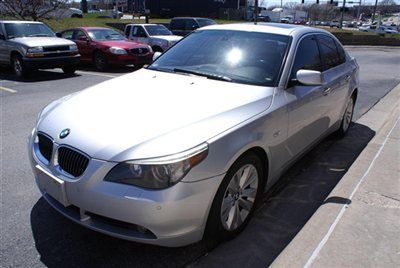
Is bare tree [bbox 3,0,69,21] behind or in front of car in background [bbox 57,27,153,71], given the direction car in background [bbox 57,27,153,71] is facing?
behind

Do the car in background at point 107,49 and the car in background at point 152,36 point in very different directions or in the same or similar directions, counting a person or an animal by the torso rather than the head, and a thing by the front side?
same or similar directions

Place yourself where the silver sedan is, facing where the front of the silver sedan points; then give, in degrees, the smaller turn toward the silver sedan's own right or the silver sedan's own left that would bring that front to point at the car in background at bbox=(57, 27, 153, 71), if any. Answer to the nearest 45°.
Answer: approximately 135° to the silver sedan's own right

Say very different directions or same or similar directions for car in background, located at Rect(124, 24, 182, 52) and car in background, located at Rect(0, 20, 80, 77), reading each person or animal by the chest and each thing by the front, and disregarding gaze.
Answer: same or similar directions

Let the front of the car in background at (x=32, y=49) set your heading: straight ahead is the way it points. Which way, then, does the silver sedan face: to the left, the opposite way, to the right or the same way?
to the right

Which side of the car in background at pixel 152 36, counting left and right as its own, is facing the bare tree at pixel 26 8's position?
back

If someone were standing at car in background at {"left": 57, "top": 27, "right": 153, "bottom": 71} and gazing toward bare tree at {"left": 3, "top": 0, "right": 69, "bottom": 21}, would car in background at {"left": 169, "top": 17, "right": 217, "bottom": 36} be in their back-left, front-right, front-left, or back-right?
front-right

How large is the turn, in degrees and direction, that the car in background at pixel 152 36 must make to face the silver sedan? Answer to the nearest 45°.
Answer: approximately 45° to its right

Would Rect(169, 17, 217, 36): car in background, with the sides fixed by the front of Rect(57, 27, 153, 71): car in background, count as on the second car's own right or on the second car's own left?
on the second car's own left

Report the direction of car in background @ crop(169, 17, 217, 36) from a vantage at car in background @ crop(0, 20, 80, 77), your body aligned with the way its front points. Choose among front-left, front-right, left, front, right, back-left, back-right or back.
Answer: left

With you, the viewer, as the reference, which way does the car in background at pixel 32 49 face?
facing the viewer and to the right of the viewer

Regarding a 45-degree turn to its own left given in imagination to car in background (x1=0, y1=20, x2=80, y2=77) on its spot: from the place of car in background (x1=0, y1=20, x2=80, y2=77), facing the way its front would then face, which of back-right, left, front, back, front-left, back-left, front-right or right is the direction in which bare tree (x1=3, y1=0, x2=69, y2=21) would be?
left

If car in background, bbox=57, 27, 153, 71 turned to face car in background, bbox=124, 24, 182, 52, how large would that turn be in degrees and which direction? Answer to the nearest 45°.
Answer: approximately 90° to its left

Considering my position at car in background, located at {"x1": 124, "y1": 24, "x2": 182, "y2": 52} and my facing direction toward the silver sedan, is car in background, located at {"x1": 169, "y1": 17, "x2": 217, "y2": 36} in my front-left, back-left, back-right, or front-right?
back-left
